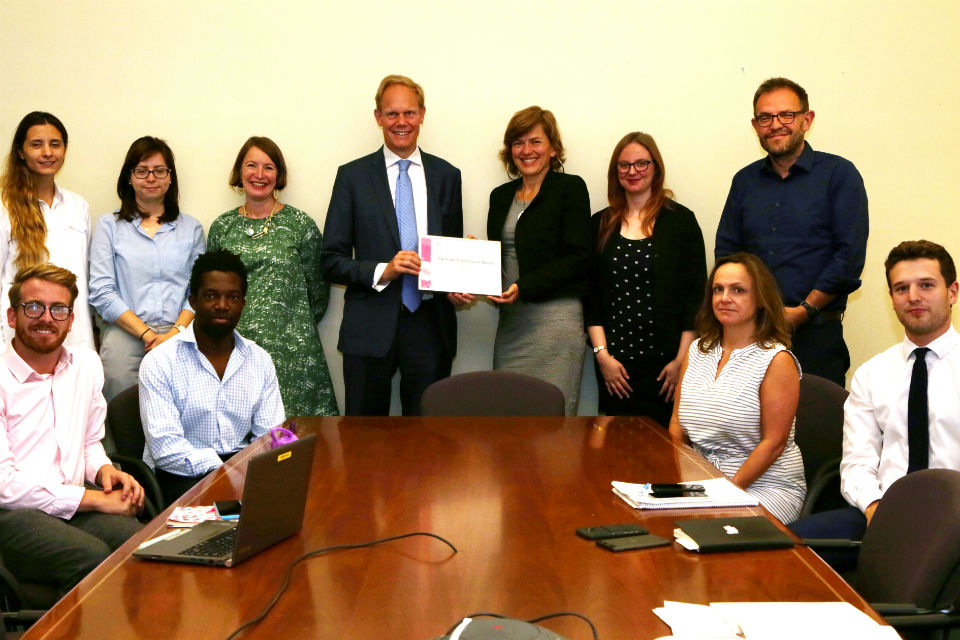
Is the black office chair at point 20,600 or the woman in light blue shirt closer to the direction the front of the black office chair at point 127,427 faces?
the black office chair

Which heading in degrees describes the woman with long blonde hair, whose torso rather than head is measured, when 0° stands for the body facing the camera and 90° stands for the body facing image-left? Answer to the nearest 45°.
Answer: approximately 0°

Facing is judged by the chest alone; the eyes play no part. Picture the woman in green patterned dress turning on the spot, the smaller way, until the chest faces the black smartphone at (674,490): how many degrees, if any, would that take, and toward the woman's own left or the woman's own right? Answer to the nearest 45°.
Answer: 0° — they already face it

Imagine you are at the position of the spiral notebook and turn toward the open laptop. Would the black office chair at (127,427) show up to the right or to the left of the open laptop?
right

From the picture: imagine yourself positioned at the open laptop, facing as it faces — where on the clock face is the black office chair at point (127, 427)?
The black office chair is roughly at 1 o'clock from the open laptop.
